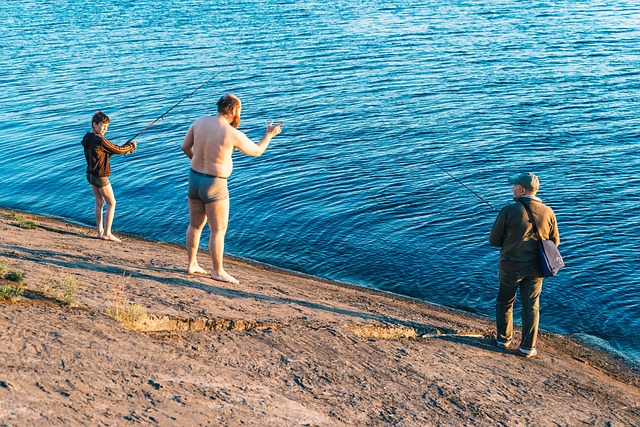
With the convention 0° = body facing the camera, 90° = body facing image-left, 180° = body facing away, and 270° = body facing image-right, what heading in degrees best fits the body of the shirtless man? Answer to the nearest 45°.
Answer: approximately 225°

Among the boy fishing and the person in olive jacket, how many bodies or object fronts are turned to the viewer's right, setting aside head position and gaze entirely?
1

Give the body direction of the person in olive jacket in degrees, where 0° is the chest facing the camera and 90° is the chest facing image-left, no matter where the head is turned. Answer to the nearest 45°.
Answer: approximately 180°

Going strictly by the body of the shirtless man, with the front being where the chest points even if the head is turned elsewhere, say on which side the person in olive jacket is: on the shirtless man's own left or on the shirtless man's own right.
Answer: on the shirtless man's own right

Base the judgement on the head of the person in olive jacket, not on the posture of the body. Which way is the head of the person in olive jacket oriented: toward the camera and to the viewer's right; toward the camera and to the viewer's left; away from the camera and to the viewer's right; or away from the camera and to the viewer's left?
away from the camera and to the viewer's left

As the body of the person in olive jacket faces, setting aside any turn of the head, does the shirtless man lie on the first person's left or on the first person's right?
on the first person's left

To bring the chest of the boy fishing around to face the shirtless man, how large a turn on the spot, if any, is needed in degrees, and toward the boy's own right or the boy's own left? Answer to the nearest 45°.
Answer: approximately 45° to the boy's own right

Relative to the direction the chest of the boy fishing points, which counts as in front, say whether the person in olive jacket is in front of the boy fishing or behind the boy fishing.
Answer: in front

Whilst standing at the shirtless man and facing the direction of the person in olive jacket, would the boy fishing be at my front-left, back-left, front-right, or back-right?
back-left

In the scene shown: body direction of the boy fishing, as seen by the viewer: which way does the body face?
to the viewer's right

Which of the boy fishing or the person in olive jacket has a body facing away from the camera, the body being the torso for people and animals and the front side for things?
the person in olive jacket
